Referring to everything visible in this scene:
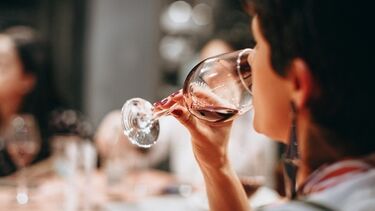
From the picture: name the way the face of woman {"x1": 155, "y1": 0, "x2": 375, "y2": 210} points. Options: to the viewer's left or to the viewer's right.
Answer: to the viewer's left

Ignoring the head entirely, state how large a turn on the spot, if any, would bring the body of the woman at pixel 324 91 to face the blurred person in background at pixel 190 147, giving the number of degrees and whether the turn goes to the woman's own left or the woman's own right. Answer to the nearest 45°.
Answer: approximately 45° to the woman's own right

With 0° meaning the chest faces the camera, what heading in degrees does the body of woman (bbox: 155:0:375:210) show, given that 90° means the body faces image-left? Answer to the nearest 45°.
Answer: approximately 135°

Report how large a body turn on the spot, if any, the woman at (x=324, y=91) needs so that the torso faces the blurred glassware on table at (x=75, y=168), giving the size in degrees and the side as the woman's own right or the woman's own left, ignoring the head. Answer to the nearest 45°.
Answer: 0° — they already face it
